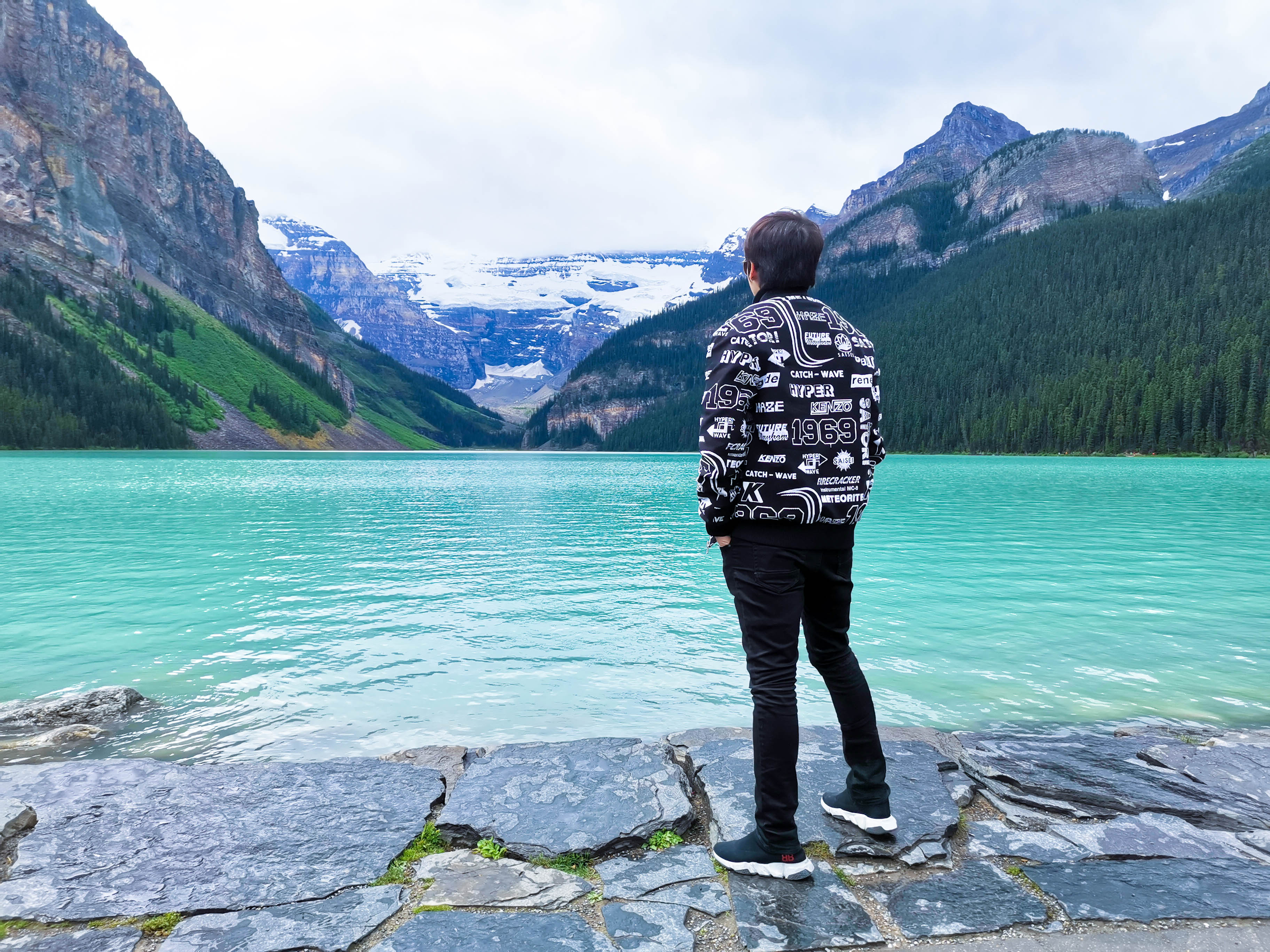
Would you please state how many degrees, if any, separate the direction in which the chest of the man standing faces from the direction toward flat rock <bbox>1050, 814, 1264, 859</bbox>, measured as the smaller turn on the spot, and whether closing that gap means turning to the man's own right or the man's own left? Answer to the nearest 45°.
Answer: approximately 135° to the man's own right

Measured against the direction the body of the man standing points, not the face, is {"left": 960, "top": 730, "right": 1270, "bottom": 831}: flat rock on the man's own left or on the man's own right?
on the man's own right

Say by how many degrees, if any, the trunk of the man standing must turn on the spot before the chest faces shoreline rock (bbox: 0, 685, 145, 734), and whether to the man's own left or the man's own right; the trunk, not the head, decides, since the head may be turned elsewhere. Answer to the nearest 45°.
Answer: approximately 45° to the man's own left

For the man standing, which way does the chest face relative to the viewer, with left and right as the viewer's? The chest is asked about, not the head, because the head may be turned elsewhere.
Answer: facing away from the viewer and to the left of the viewer

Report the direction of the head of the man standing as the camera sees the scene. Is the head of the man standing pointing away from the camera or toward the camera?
away from the camera
